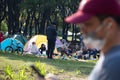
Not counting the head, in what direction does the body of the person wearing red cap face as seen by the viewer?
to the viewer's left

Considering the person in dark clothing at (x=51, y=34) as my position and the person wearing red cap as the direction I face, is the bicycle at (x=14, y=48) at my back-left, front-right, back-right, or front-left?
back-right

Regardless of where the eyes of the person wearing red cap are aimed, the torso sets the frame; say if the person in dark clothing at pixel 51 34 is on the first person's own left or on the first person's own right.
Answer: on the first person's own right

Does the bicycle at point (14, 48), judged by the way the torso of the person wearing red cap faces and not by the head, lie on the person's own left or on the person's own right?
on the person's own right
